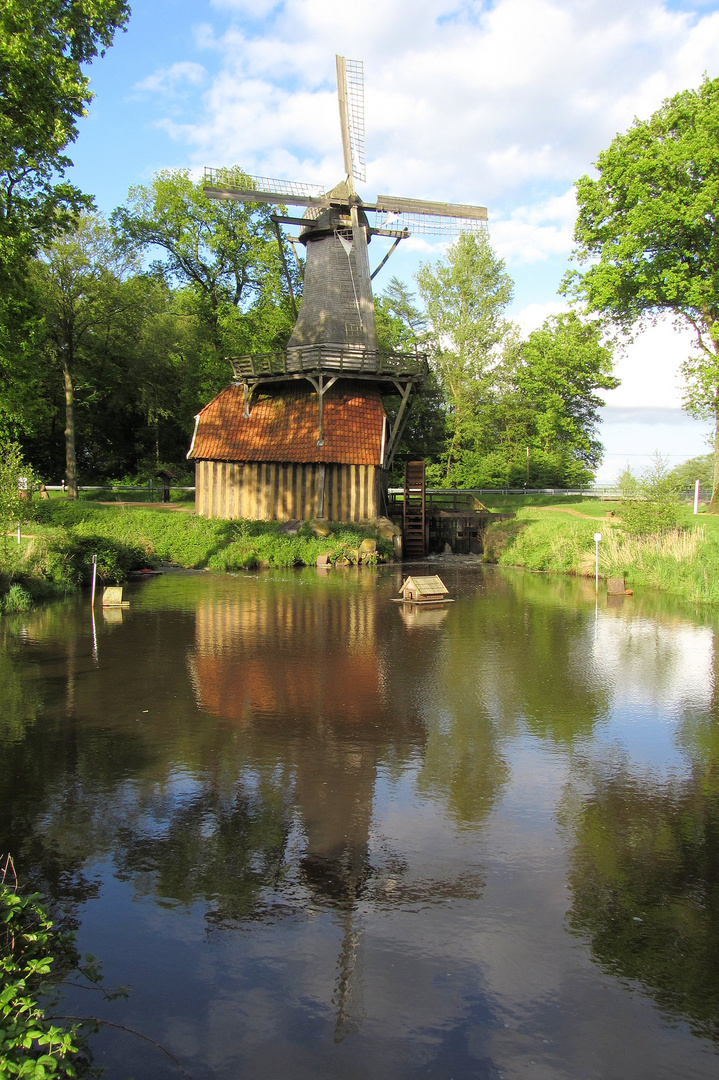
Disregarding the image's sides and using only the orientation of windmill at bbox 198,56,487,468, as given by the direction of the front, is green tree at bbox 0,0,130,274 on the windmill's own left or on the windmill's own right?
on the windmill's own right

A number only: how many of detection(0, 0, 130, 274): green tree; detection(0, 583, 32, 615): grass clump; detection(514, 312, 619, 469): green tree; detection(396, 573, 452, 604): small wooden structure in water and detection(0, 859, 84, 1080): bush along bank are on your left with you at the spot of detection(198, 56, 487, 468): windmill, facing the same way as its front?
1

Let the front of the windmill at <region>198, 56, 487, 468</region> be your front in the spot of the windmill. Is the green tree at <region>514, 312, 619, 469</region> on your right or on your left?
on your left

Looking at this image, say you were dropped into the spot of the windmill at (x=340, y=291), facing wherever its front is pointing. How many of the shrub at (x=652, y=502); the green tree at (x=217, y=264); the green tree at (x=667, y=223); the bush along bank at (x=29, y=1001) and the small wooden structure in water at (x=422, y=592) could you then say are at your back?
1

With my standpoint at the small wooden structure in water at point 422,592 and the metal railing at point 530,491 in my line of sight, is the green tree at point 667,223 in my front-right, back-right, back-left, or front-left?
front-right

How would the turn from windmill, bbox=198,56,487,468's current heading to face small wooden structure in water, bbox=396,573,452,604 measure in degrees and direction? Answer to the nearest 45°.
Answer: approximately 45° to its right

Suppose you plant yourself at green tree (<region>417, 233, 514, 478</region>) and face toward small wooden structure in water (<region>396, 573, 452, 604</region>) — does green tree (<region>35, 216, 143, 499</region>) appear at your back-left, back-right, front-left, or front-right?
front-right

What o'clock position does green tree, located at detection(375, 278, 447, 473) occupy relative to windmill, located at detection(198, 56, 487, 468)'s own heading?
The green tree is roughly at 8 o'clock from the windmill.

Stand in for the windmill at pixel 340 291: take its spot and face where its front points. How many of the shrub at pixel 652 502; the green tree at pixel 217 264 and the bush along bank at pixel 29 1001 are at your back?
1

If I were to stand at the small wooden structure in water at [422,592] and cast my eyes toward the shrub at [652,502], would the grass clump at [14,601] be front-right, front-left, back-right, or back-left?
back-left

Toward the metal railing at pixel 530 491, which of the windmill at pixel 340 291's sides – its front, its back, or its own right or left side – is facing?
left

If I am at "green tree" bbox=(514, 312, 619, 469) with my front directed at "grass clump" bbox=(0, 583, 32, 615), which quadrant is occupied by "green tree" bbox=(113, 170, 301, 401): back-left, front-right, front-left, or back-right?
front-right
